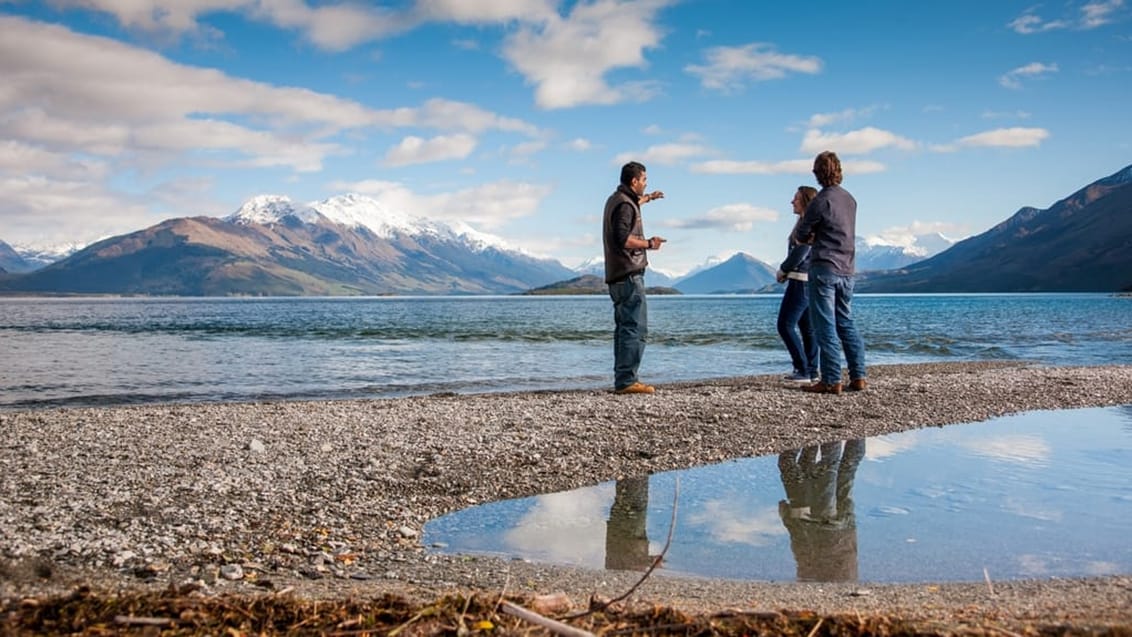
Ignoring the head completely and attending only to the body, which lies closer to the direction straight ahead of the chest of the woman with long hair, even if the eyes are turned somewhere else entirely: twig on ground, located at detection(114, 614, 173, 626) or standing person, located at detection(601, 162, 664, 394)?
the standing person

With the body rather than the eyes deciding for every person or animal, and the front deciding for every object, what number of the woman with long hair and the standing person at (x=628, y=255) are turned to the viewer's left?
1

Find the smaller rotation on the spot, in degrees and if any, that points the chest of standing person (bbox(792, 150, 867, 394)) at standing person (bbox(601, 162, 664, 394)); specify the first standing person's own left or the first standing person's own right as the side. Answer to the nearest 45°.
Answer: approximately 45° to the first standing person's own left

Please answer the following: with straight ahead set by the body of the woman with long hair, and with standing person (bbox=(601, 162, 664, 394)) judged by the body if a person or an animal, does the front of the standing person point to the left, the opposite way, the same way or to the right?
the opposite way

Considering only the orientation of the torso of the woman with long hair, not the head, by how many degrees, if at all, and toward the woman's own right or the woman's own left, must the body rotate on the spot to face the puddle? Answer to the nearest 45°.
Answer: approximately 90° to the woman's own left

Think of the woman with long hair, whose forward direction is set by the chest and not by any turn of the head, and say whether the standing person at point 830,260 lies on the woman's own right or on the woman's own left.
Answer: on the woman's own left

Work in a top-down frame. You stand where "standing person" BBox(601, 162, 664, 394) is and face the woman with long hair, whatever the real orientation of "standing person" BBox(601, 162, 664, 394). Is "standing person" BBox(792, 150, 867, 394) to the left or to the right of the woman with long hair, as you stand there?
right

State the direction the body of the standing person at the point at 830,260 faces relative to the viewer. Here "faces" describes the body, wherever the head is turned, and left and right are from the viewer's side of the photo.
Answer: facing away from the viewer and to the left of the viewer

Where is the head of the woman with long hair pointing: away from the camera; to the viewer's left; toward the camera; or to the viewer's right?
to the viewer's left

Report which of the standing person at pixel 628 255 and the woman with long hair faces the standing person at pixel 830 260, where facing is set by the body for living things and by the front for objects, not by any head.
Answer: the standing person at pixel 628 255

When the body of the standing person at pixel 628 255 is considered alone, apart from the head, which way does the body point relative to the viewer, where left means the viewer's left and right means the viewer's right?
facing to the right of the viewer

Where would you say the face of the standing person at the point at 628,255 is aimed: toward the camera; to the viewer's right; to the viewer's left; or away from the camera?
to the viewer's right

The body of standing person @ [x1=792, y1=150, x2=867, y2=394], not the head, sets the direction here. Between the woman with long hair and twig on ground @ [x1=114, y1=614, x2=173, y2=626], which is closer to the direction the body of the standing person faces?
the woman with long hair

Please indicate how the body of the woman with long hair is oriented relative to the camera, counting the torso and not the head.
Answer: to the viewer's left

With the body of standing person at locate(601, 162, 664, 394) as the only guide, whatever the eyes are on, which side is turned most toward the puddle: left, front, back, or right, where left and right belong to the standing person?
right
